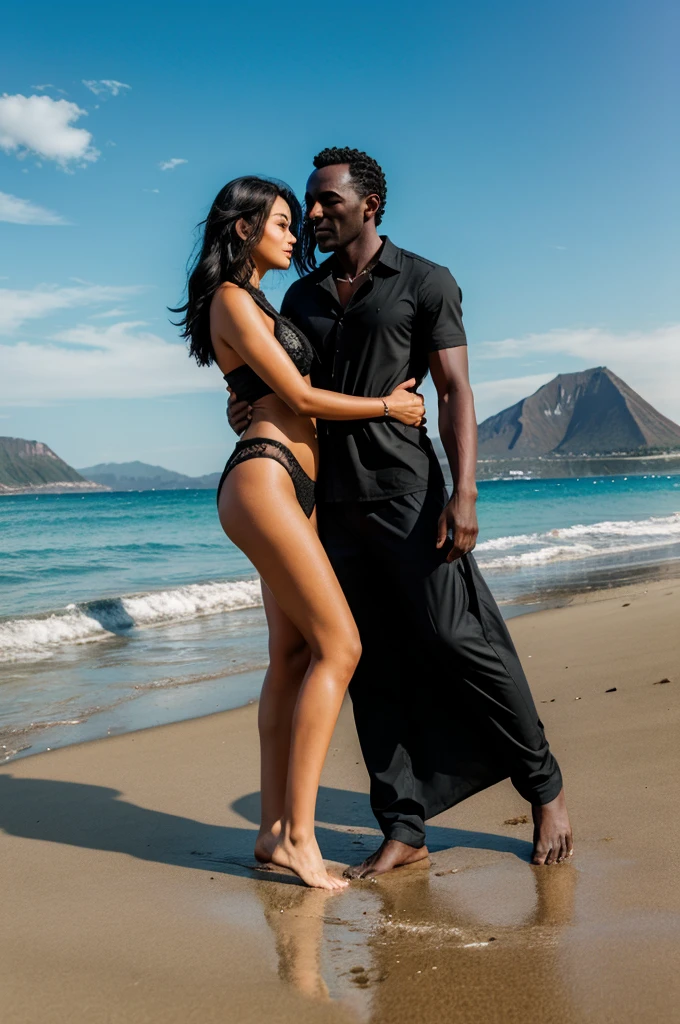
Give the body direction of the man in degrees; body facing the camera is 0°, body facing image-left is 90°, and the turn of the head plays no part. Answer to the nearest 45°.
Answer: approximately 45°

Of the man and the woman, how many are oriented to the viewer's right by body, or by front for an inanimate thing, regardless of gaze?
1

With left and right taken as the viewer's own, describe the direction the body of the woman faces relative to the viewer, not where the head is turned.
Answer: facing to the right of the viewer
